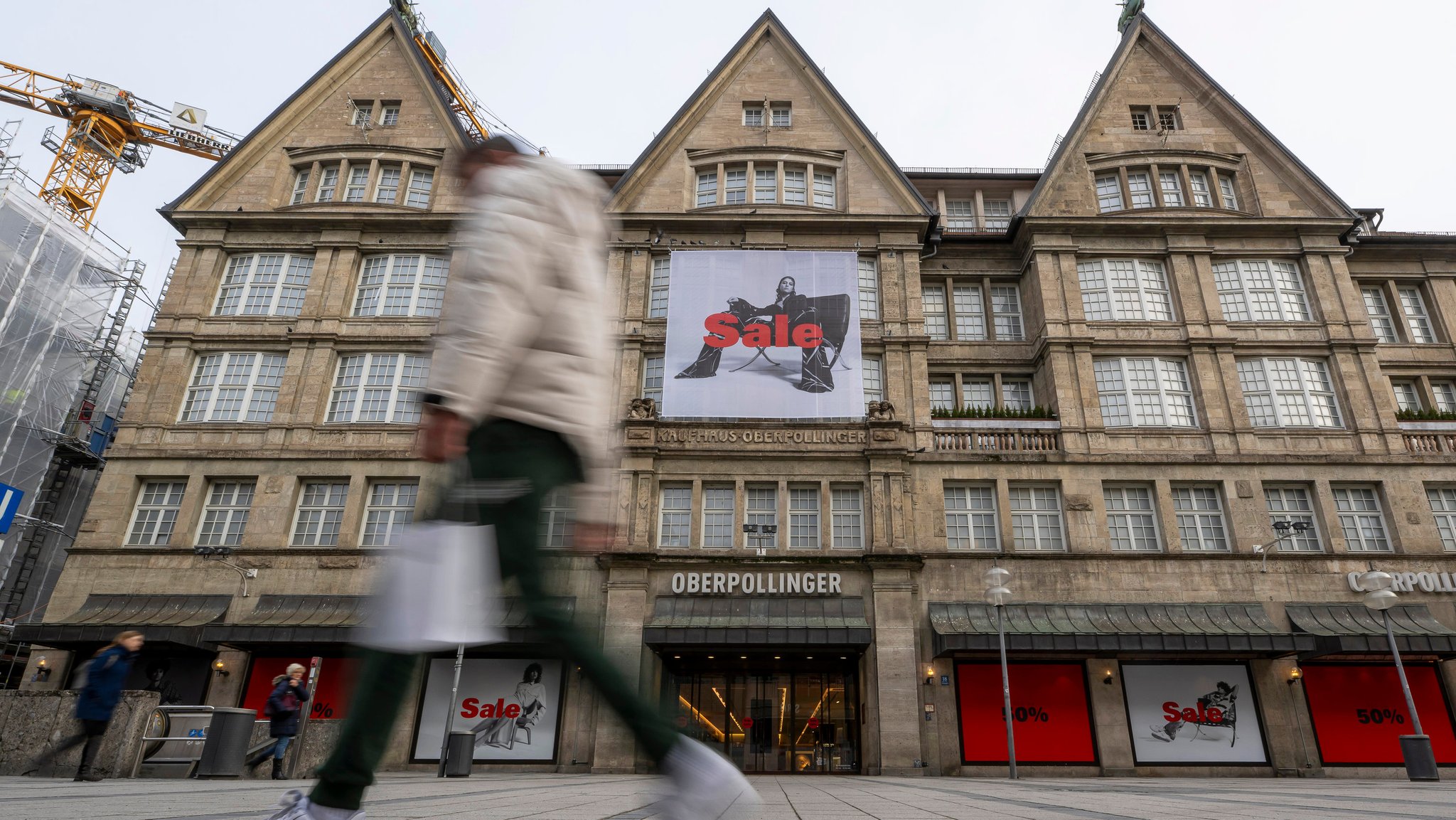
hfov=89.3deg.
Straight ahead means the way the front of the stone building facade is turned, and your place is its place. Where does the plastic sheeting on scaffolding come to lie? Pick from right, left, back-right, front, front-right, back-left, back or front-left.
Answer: right

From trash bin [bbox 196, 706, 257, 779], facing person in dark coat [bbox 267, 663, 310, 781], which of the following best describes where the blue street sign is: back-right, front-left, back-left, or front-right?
back-left

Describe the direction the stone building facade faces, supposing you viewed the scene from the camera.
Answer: facing the viewer

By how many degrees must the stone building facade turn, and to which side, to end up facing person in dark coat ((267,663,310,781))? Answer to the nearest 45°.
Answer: approximately 45° to its right
